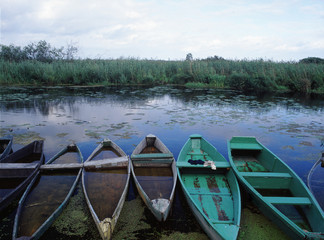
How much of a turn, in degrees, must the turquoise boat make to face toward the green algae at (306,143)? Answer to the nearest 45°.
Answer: approximately 135° to its left

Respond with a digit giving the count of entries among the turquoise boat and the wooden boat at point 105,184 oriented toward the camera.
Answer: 2

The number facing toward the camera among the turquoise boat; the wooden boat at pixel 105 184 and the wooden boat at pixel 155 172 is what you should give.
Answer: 3

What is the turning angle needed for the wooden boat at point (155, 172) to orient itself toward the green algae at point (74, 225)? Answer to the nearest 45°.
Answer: approximately 45° to its right

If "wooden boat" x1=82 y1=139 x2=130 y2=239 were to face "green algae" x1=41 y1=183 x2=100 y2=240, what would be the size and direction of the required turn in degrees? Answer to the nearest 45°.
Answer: approximately 45° to its right

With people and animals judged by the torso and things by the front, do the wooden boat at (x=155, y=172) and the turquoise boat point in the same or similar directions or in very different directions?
same or similar directions

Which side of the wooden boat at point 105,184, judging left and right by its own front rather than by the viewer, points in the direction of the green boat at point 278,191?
left

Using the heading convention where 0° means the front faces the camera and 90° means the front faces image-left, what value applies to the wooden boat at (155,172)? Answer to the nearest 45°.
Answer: approximately 0°

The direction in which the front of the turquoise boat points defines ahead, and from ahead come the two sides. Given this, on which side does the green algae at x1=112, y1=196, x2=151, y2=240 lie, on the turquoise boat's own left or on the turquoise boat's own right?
on the turquoise boat's own right

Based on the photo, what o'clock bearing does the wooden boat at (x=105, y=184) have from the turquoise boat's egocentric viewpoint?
The wooden boat is roughly at 3 o'clock from the turquoise boat.

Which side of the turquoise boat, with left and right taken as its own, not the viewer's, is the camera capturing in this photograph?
front

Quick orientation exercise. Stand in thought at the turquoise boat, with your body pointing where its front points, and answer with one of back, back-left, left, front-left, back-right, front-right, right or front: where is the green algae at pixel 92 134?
back-right

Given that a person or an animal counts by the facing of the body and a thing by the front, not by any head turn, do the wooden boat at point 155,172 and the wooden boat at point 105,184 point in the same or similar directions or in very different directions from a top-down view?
same or similar directions
